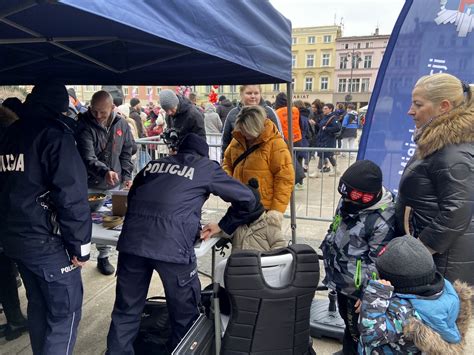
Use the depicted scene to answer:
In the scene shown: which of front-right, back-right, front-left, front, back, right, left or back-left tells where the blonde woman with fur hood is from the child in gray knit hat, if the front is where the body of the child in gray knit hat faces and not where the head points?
front-right

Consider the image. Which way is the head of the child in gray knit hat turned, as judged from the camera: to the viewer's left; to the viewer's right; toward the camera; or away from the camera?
away from the camera

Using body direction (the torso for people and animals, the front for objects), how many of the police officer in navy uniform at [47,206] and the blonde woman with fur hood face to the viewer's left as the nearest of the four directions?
1

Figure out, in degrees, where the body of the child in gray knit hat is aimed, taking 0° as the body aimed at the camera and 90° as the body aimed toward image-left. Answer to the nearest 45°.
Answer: approximately 135°

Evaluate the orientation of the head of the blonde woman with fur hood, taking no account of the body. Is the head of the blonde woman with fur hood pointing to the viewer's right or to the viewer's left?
to the viewer's left

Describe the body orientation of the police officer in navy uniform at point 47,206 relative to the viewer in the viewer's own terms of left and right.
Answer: facing away from the viewer and to the right of the viewer

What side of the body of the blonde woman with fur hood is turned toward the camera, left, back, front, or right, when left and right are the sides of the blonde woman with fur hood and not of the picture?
left

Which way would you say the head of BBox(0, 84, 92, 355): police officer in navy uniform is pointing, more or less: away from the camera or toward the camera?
away from the camera

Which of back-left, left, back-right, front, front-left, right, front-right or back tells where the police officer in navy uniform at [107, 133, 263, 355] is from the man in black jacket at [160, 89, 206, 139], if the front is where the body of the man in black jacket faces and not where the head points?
front-left

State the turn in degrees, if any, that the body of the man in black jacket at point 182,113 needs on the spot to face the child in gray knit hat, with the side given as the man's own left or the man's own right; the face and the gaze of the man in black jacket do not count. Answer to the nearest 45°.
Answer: approximately 45° to the man's own left
